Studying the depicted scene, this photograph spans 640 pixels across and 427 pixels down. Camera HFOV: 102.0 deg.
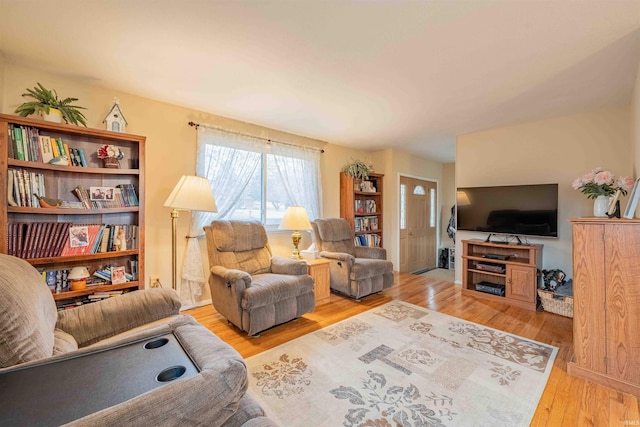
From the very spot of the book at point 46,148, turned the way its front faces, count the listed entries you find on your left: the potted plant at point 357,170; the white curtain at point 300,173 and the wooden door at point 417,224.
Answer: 3

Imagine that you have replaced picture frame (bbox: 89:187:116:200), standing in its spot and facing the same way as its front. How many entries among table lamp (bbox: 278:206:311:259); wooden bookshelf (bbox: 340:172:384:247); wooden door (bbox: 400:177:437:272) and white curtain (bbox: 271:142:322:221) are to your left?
4

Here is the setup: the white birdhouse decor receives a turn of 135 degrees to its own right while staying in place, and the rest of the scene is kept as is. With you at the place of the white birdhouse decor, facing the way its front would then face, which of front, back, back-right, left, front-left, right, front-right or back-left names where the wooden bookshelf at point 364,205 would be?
back-right

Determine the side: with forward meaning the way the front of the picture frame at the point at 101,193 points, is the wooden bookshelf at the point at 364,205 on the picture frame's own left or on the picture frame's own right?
on the picture frame's own left

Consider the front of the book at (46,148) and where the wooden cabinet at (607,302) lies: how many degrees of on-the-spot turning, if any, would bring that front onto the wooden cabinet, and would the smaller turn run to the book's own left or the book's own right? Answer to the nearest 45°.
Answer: approximately 45° to the book's own left

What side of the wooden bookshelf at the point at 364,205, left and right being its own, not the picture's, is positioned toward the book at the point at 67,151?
right

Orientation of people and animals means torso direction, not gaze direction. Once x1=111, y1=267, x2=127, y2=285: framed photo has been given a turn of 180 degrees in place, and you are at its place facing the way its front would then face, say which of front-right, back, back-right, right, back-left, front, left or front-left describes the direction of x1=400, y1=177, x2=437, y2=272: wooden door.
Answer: right

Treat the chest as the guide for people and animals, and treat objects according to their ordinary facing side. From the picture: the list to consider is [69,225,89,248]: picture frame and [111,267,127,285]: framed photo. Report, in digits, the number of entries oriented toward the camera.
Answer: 2

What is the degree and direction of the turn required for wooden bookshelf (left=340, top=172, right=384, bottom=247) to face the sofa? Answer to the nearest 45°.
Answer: approximately 45° to its right
